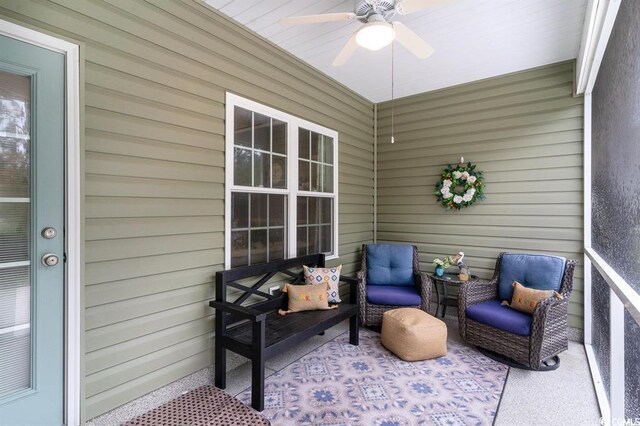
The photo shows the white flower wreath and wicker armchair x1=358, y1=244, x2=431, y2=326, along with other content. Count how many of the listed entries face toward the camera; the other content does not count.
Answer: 2

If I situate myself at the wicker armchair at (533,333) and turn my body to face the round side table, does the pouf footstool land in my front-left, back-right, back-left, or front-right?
front-left

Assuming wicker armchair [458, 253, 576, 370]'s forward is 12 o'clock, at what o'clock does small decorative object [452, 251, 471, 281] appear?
The small decorative object is roughly at 3 o'clock from the wicker armchair.

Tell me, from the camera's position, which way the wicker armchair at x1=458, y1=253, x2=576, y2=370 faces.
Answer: facing the viewer and to the left of the viewer

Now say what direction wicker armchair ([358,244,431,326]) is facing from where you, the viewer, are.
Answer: facing the viewer

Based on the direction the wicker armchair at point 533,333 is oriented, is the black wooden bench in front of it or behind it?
in front

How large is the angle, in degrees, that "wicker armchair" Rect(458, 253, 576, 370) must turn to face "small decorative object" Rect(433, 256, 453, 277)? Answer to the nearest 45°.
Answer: approximately 90° to its right

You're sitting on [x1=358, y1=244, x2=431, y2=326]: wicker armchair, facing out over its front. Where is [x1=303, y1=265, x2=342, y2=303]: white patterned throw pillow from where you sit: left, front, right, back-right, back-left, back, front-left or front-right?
front-right

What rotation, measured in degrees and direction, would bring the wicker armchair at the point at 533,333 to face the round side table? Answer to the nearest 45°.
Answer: approximately 90° to its right

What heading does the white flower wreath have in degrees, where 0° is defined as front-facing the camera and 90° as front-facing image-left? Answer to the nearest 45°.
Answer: approximately 0°

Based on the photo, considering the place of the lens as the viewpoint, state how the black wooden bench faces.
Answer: facing the viewer and to the right of the viewer

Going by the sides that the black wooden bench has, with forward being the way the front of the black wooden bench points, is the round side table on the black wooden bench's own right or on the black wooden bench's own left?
on the black wooden bench's own left
